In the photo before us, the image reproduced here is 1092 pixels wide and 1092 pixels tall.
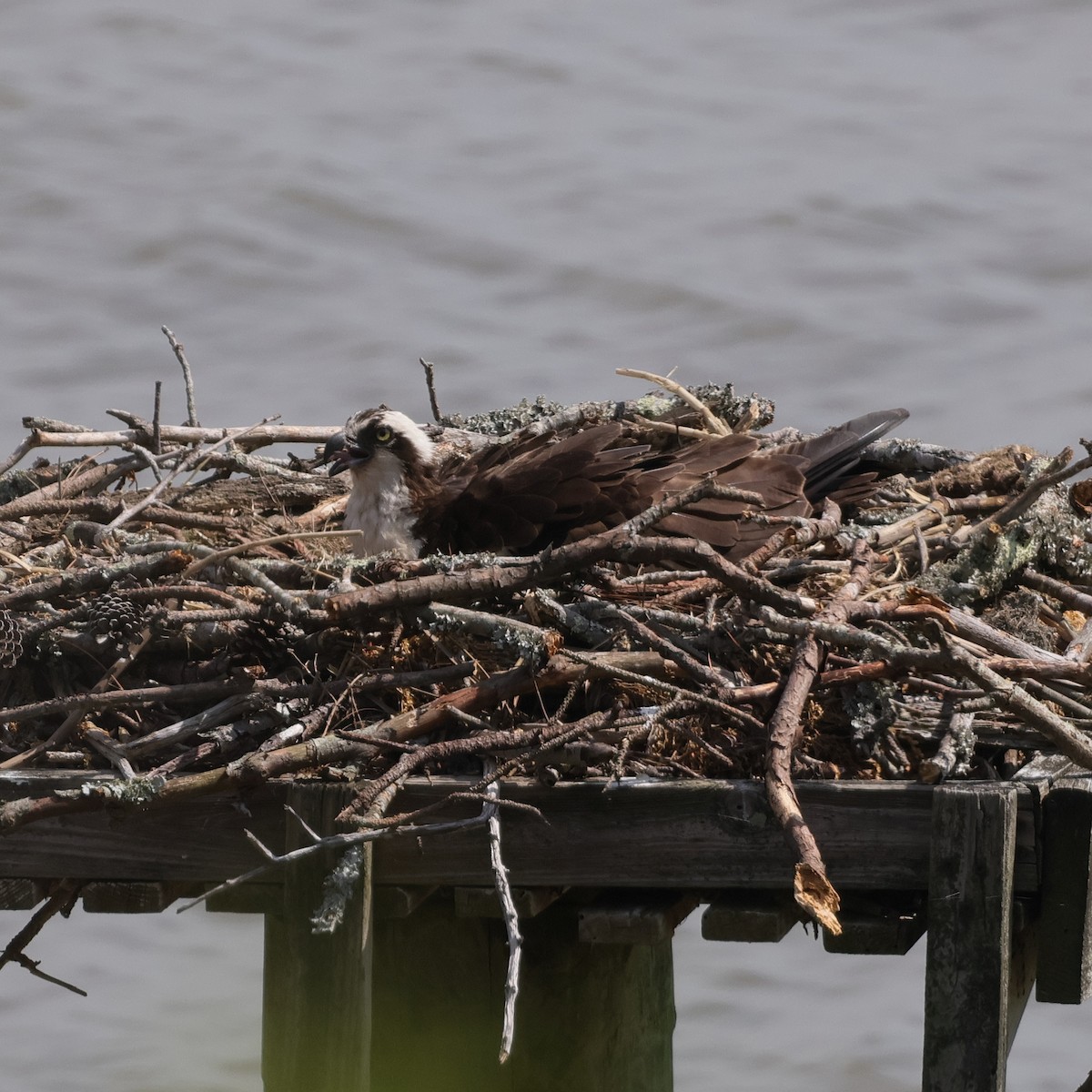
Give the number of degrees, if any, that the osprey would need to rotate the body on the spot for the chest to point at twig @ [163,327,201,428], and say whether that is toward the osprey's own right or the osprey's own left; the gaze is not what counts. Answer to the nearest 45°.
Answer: approximately 45° to the osprey's own right

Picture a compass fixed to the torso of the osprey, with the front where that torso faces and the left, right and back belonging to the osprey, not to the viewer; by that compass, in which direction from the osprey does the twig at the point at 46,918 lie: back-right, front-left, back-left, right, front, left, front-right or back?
front-left

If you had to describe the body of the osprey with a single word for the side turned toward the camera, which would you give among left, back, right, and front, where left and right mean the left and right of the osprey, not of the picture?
left

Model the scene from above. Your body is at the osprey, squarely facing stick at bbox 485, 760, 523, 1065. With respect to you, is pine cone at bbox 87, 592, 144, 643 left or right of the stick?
right

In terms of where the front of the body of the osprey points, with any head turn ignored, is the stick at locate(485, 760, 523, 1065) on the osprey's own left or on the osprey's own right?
on the osprey's own left

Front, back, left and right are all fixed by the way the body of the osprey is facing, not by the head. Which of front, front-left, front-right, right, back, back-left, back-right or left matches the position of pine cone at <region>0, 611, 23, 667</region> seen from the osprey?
front-left

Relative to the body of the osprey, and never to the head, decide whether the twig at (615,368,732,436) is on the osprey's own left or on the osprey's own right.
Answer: on the osprey's own right

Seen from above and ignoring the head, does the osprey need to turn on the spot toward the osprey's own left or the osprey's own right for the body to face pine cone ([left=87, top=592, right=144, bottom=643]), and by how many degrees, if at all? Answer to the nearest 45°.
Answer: approximately 45° to the osprey's own left
